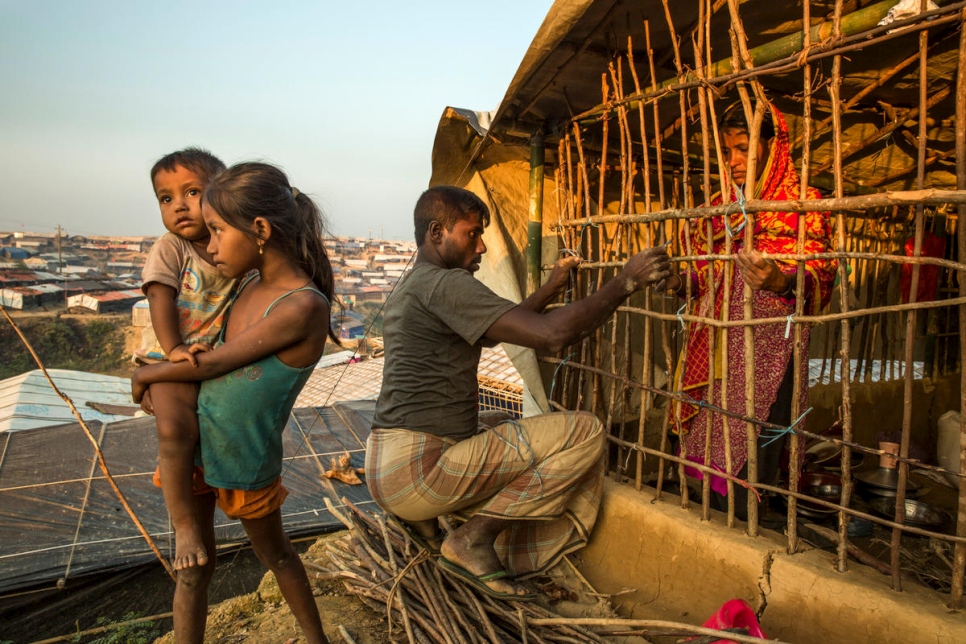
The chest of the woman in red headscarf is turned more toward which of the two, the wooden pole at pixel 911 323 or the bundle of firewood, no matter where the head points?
the bundle of firewood

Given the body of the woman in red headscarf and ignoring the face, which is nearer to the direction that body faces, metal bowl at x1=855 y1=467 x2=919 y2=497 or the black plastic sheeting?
the black plastic sheeting

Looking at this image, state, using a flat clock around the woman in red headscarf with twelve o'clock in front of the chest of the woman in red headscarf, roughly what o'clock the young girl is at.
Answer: The young girl is roughly at 12 o'clock from the woman in red headscarf.

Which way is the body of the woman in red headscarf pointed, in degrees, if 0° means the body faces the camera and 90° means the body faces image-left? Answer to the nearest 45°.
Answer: approximately 45°

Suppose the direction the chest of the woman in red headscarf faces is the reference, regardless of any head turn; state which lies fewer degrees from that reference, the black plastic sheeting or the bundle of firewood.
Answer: the bundle of firewood

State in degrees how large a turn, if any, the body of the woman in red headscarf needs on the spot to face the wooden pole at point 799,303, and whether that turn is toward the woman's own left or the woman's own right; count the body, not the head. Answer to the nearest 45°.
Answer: approximately 45° to the woman's own left

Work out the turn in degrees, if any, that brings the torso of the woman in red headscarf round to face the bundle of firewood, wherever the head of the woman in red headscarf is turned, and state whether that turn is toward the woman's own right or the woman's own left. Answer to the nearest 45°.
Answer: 0° — they already face it

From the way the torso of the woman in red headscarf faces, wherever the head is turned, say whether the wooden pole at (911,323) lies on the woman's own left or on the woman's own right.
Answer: on the woman's own left
